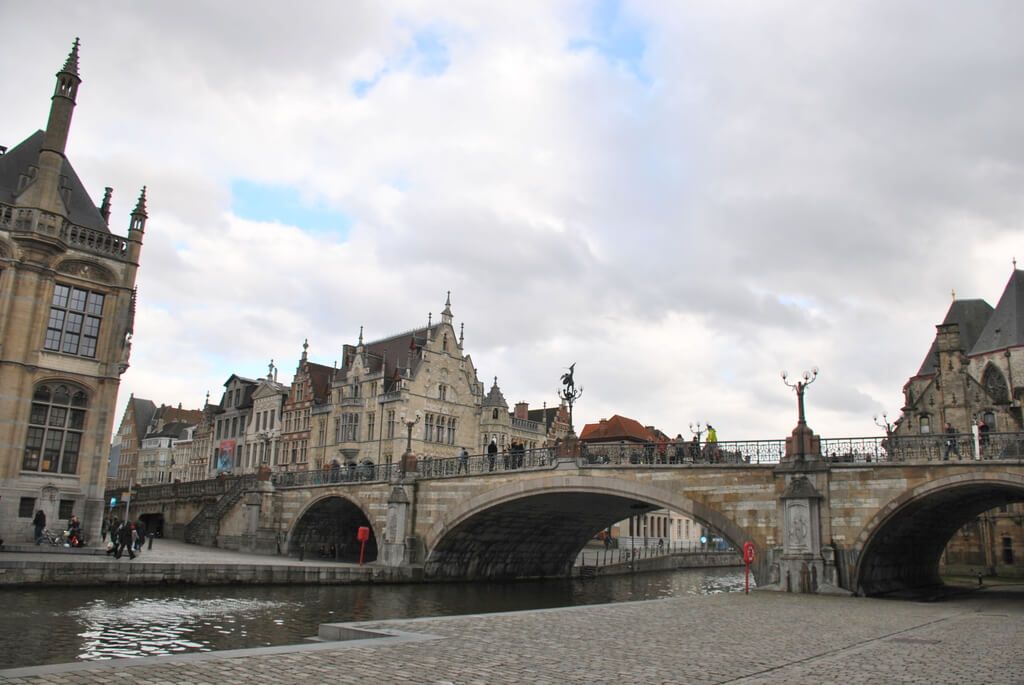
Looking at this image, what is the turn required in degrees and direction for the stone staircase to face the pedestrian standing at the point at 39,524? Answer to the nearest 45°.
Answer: approximately 45° to its left

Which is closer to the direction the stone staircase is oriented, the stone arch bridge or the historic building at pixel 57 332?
the historic building

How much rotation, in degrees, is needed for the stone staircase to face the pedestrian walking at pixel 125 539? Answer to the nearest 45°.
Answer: approximately 45° to its left

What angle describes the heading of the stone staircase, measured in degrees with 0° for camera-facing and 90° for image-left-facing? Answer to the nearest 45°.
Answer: approximately 45°

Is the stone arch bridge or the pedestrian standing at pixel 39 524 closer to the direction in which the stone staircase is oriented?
the pedestrian standing

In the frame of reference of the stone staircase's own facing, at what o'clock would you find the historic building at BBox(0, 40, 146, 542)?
The historic building is roughly at 11 o'clock from the stone staircase.
